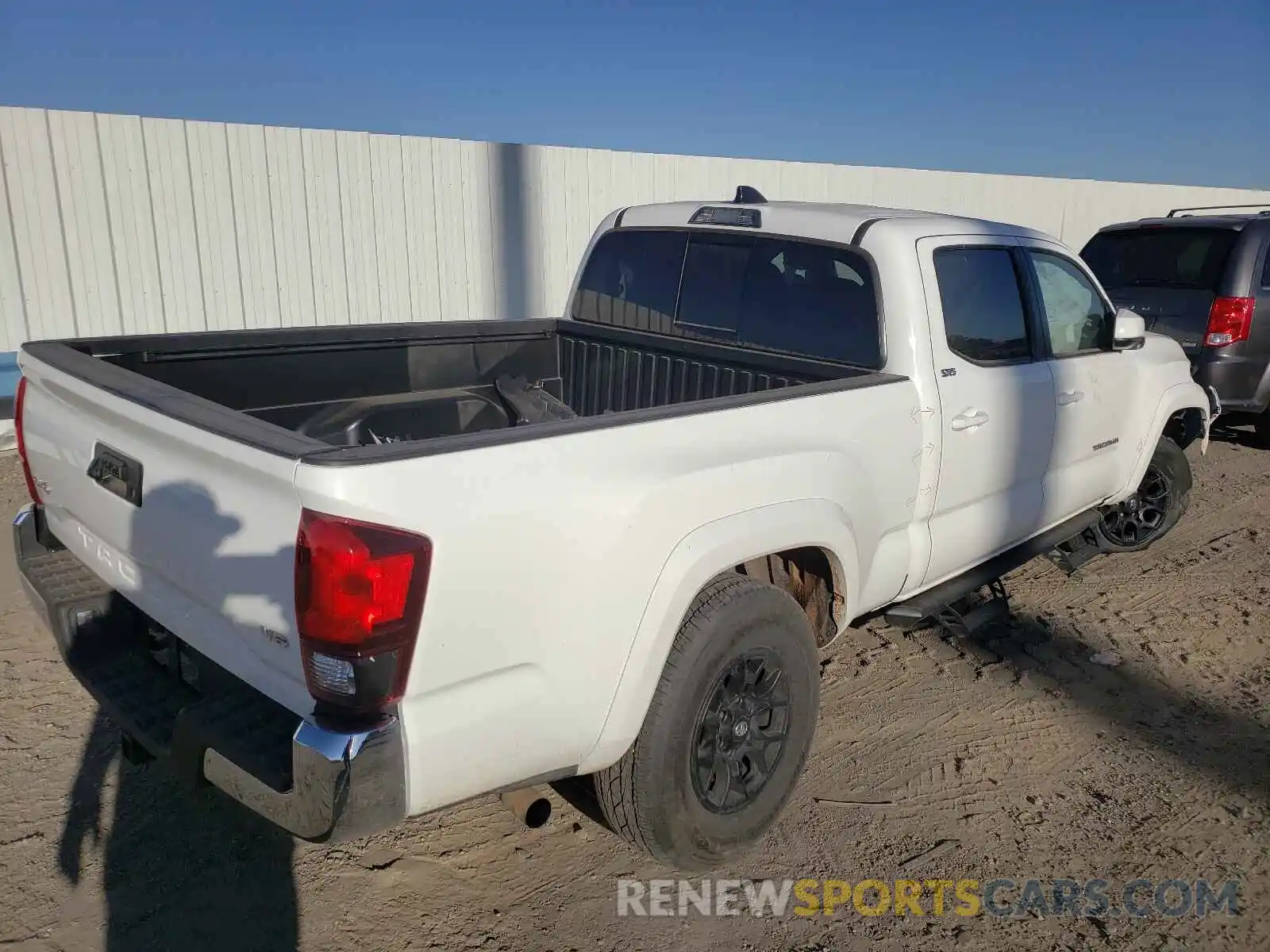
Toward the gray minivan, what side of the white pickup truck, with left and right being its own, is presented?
front

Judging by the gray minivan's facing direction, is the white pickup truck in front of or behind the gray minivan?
behind

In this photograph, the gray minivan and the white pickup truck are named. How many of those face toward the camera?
0

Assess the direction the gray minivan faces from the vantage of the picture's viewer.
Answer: facing away from the viewer and to the right of the viewer

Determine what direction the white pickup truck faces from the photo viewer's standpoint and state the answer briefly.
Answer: facing away from the viewer and to the right of the viewer
